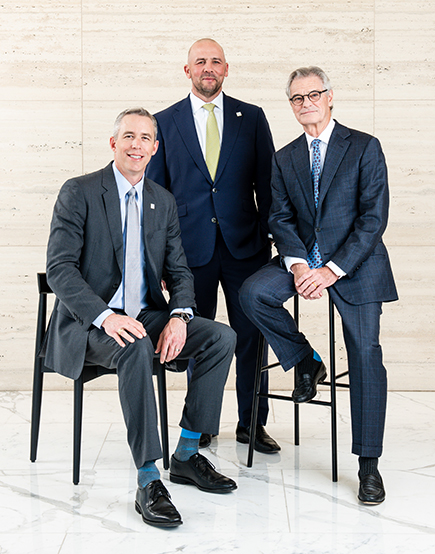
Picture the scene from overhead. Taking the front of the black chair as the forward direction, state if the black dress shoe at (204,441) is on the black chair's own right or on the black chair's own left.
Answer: on the black chair's own left

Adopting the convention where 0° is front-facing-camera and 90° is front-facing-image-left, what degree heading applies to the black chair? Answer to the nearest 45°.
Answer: approximately 315°

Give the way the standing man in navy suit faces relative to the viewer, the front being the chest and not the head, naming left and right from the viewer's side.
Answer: facing the viewer

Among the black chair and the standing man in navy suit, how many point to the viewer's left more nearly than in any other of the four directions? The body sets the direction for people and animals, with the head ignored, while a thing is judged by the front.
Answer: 0

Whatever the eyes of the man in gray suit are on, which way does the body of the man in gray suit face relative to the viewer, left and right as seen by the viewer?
facing the viewer and to the right of the viewer

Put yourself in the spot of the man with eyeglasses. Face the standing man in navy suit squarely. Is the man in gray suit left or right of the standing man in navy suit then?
left

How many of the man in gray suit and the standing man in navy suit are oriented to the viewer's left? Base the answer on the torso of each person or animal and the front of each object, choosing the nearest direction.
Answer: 0
